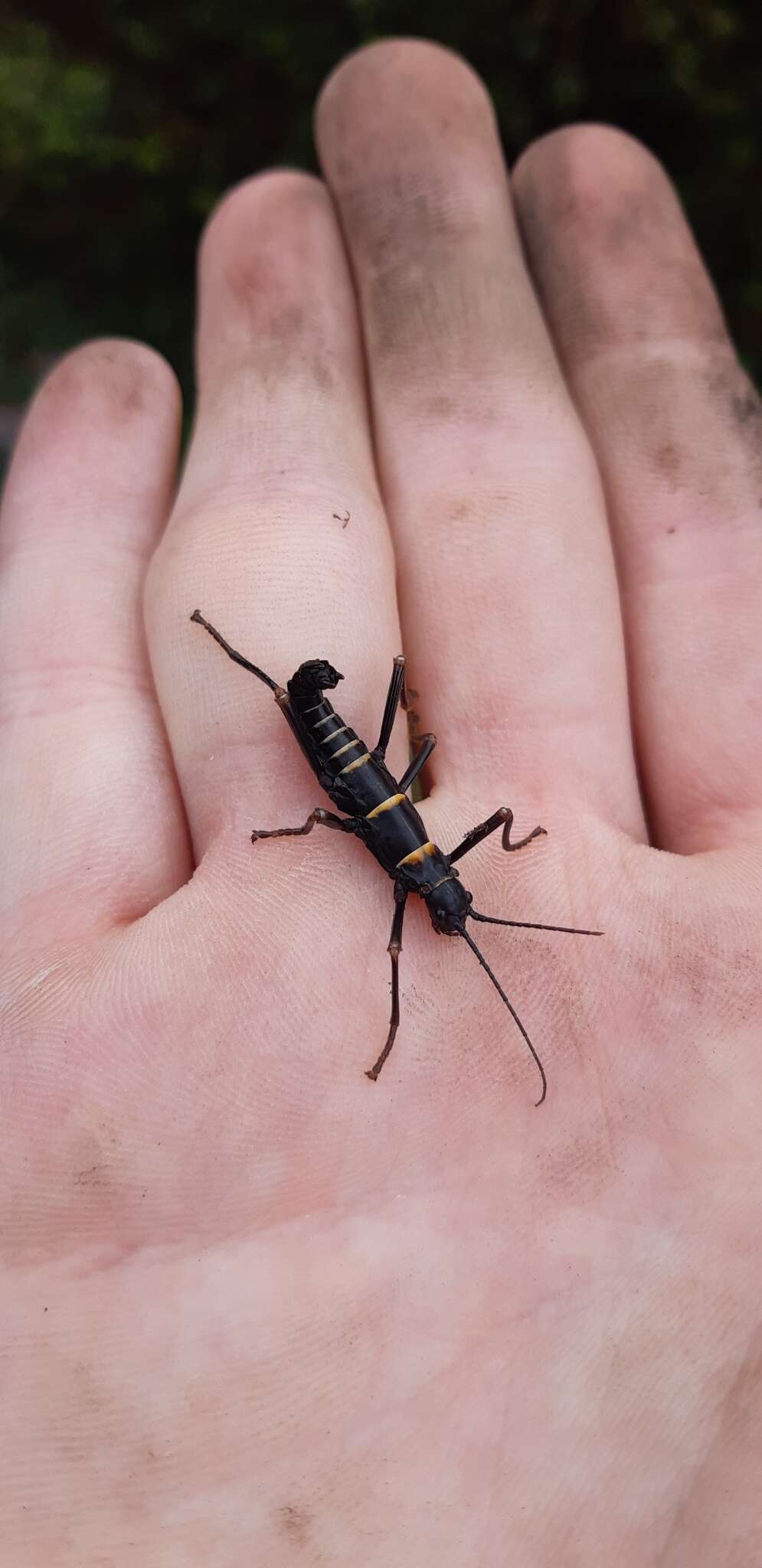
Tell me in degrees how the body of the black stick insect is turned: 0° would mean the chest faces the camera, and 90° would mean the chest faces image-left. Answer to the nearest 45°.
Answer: approximately 315°
